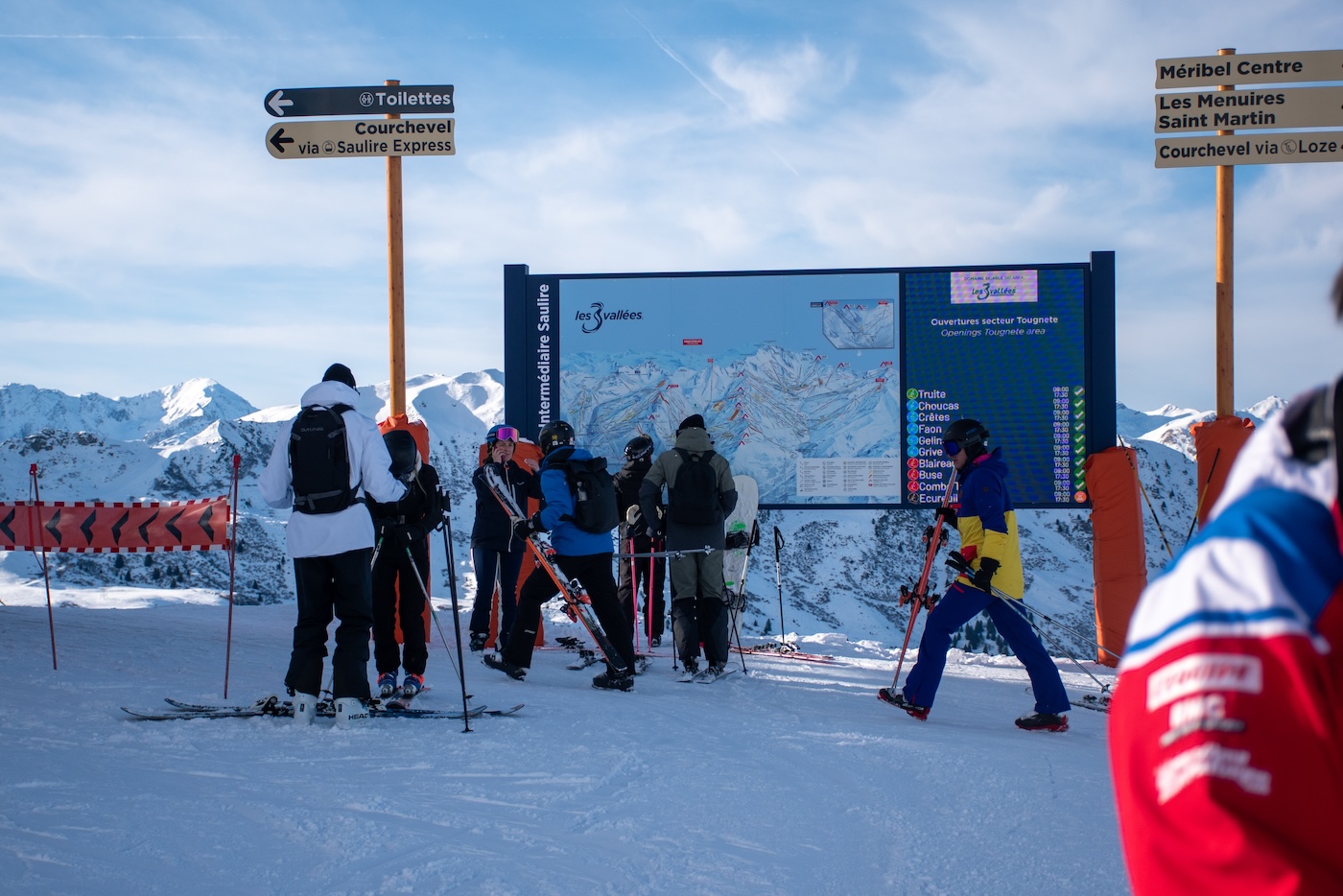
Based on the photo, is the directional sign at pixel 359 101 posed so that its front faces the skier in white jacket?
yes

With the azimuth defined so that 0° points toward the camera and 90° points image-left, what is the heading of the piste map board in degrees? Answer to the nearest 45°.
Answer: approximately 0°

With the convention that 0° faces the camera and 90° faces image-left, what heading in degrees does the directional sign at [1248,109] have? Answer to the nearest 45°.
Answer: approximately 0°

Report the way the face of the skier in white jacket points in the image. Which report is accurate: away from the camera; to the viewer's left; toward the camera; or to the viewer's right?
away from the camera
